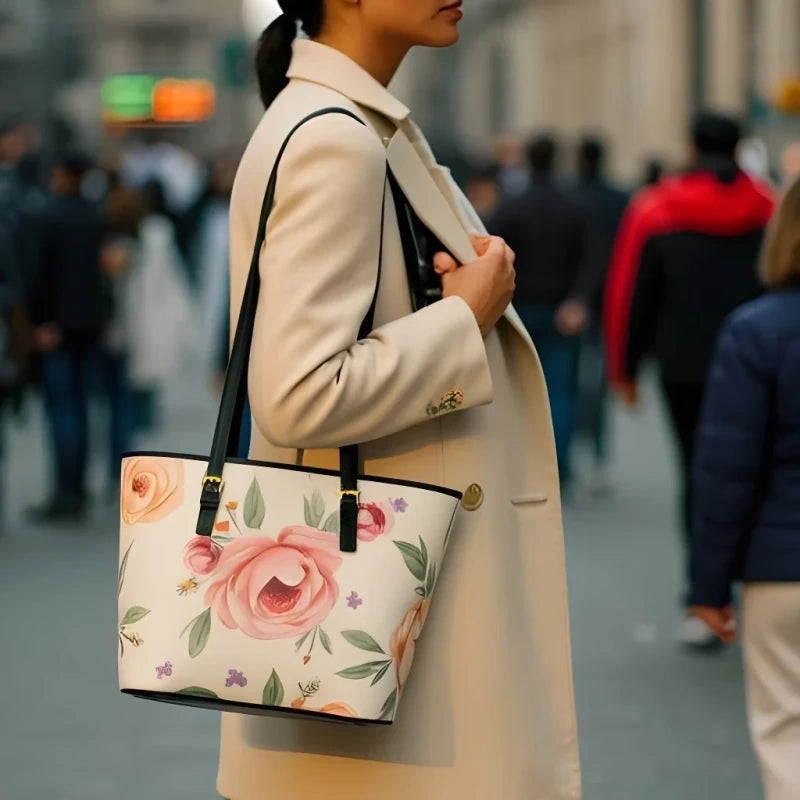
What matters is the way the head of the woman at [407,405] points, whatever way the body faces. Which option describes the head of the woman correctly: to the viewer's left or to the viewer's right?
to the viewer's right

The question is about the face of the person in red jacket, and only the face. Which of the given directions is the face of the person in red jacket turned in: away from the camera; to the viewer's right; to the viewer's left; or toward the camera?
away from the camera

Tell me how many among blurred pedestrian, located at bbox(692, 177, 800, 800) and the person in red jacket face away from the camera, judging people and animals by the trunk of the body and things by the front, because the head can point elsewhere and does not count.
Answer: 2

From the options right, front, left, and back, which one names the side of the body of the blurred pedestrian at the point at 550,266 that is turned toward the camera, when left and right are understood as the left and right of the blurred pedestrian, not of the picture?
back

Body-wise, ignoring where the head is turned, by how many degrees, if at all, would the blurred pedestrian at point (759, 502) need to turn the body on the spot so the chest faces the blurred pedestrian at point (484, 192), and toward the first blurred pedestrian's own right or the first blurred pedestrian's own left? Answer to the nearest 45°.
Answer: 0° — they already face them

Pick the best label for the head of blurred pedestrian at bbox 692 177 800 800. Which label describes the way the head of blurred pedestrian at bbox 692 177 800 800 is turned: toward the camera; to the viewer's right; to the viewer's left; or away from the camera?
away from the camera

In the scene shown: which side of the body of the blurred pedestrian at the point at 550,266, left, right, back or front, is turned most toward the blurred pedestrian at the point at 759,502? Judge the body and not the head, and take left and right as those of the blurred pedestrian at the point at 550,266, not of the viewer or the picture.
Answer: back

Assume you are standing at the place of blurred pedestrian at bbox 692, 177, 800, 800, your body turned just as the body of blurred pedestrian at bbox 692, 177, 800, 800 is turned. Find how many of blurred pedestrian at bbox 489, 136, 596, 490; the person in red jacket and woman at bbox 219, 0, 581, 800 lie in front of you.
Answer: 2

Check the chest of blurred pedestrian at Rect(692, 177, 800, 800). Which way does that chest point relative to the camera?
away from the camera

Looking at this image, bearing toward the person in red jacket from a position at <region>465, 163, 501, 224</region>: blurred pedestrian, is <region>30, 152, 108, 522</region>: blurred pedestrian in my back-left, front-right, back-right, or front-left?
front-right

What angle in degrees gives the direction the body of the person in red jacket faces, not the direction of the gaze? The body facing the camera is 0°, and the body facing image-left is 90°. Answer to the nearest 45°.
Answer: approximately 180°

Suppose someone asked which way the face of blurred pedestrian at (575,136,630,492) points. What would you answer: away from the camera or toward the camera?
away from the camera
